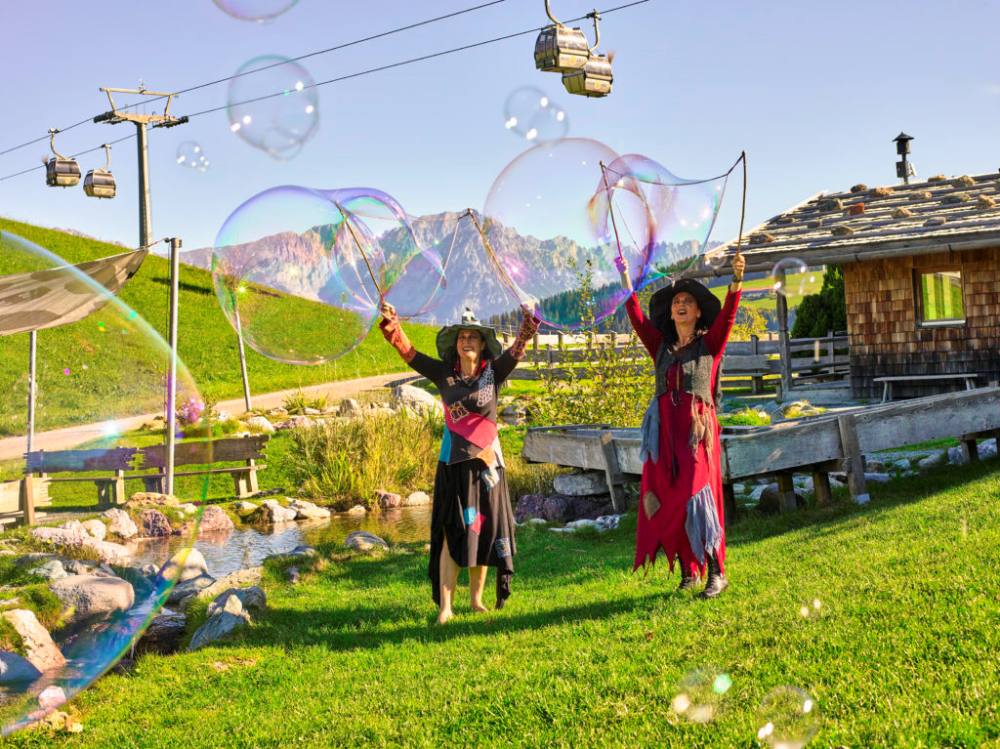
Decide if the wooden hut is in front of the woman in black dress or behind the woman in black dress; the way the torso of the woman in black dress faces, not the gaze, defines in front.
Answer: behind

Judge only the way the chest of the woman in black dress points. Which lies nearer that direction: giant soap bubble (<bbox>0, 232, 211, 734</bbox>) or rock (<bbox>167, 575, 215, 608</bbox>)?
the giant soap bubble

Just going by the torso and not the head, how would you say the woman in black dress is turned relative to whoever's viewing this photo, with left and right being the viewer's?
facing the viewer

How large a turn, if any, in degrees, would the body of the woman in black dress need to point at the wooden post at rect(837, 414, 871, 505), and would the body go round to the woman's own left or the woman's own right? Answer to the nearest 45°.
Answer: approximately 135° to the woman's own left

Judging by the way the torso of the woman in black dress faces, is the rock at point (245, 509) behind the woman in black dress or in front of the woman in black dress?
behind

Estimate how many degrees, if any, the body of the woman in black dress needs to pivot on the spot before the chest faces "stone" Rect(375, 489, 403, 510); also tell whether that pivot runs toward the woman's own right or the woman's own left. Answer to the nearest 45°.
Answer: approximately 180°

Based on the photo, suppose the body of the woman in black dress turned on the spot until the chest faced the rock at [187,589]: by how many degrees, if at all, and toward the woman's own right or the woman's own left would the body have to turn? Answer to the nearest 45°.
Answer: approximately 135° to the woman's own right

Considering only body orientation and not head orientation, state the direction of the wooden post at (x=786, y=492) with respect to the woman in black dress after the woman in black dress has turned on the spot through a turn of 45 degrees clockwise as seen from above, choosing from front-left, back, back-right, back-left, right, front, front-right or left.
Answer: back

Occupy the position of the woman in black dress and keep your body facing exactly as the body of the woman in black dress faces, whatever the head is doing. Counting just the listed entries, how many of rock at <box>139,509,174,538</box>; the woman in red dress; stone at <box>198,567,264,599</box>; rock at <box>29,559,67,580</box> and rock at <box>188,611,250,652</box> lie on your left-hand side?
1

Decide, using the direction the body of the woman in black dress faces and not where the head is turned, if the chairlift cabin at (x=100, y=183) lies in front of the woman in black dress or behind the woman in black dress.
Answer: behind

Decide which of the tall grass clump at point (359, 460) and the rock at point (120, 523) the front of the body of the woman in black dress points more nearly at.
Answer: the rock

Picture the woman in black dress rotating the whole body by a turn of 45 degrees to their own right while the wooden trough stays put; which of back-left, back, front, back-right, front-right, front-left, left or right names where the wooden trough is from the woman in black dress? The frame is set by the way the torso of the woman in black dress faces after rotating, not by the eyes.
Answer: back

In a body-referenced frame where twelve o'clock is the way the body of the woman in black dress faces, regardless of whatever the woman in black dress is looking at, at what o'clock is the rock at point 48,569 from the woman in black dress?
The rock is roughly at 2 o'clock from the woman in black dress.
